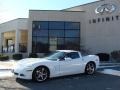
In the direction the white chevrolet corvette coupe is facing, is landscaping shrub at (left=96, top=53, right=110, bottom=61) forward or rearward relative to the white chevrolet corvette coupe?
rearward

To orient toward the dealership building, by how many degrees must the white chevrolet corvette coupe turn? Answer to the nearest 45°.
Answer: approximately 135° to its right

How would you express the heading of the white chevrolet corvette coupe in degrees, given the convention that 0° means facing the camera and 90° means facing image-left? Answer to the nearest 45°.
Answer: approximately 45°

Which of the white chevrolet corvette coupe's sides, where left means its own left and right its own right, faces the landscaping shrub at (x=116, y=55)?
back
